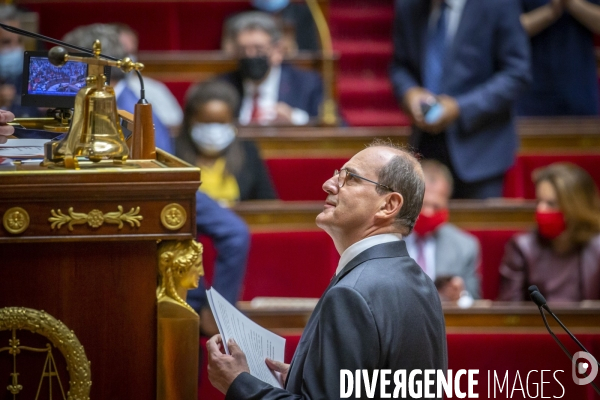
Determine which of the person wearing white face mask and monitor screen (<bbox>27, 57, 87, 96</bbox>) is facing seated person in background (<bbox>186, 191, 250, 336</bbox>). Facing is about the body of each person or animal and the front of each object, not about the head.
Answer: the person wearing white face mask

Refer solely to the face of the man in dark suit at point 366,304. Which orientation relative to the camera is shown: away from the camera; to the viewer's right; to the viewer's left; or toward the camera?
to the viewer's left

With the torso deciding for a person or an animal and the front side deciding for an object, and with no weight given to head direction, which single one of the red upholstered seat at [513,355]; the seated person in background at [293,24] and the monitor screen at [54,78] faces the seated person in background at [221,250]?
the seated person in background at [293,24]

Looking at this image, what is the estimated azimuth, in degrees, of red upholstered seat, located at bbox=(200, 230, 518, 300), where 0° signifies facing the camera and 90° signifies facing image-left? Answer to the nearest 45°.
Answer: approximately 0°

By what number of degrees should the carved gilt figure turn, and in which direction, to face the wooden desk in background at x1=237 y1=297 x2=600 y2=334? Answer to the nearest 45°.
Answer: approximately 45° to its left

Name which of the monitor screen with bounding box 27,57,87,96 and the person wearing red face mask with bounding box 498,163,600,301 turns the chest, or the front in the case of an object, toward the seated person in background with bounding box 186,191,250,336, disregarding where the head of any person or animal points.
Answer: the person wearing red face mask

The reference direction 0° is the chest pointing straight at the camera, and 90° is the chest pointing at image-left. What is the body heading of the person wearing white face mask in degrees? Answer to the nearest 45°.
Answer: approximately 0°
